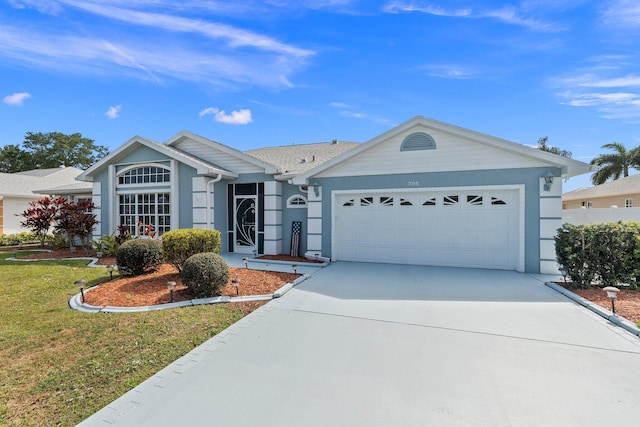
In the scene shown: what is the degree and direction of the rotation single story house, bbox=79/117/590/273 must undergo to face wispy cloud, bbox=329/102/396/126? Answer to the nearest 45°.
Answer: approximately 180°

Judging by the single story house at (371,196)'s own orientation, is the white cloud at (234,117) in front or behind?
behind

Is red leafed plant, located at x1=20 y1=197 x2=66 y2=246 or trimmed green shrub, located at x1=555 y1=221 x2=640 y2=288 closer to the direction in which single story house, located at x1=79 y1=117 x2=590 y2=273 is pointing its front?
the trimmed green shrub

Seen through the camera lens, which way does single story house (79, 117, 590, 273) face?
facing the viewer

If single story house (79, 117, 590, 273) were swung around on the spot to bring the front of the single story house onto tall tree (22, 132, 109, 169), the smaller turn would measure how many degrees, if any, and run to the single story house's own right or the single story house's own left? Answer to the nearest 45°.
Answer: approximately 135° to the single story house's own right

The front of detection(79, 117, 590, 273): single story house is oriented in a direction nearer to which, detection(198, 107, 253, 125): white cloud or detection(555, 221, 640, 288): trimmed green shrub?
the trimmed green shrub

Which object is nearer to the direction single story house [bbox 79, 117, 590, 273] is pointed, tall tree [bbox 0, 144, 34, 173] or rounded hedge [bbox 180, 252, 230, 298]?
the rounded hedge

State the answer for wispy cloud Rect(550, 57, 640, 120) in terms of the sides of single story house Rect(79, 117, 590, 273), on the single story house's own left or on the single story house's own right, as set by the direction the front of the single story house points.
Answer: on the single story house's own left

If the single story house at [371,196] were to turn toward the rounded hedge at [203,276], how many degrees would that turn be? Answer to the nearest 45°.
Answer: approximately 45° to its right

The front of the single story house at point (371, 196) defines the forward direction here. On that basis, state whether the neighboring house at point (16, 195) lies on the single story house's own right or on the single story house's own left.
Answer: on the single story house's own right
